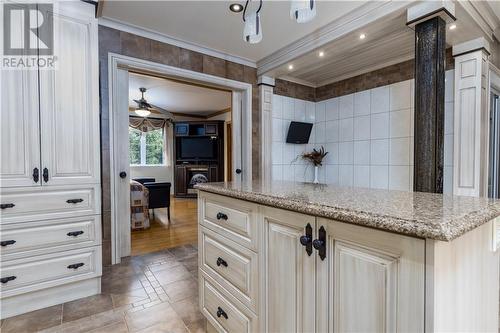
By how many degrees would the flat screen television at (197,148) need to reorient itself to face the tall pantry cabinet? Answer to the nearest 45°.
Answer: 0° — it already faces it

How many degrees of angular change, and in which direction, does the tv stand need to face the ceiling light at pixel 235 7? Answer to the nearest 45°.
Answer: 0° — it already faces it

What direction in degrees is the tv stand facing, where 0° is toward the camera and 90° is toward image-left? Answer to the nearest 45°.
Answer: approximately 0°

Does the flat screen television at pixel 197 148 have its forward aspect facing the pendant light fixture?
yes

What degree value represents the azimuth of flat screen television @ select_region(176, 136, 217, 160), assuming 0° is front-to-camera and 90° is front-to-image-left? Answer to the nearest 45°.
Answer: approximately 0°
